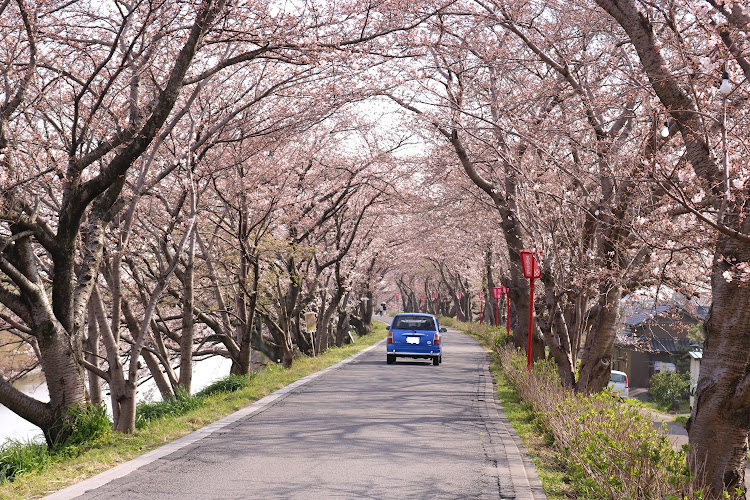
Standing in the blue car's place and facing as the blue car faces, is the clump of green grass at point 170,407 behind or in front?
behind

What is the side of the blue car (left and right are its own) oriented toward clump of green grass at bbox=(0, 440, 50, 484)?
back

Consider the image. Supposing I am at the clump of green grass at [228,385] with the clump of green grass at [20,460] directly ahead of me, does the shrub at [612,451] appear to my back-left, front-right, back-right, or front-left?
front-left

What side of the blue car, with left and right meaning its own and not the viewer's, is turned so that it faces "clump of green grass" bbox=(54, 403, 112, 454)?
back

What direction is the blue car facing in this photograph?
away from the camera

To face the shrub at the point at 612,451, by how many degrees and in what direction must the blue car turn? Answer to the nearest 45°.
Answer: approximately 180°

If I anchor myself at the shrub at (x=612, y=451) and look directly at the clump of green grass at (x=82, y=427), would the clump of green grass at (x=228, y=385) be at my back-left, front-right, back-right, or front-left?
front-right

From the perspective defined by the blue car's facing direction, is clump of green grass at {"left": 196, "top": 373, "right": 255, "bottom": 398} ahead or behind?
behind
